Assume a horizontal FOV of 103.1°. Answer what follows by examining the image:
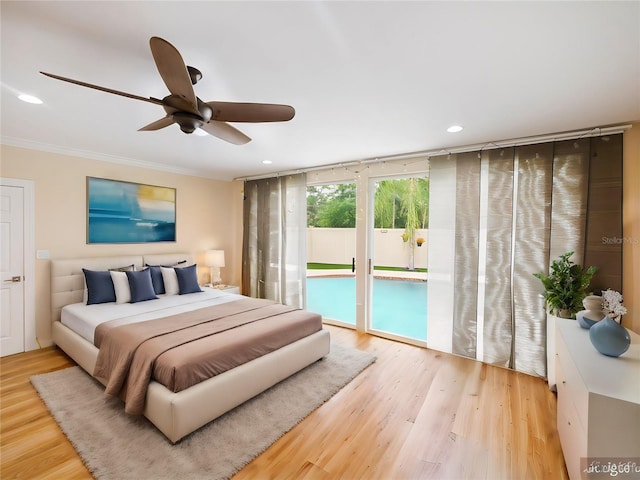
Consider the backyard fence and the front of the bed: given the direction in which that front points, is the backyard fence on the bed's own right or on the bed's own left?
on the bed's own left

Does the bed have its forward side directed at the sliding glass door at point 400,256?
no

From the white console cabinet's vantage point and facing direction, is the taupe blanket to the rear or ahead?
ahead

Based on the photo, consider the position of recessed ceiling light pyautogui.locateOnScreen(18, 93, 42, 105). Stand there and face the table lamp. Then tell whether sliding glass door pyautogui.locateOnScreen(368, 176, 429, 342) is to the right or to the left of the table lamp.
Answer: right

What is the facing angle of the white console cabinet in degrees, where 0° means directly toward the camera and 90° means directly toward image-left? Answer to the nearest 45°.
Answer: approximately 90°

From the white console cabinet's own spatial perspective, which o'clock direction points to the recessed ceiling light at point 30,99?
The recessed ceiling light is roughly at 11 o'clock from the white console cabinet.

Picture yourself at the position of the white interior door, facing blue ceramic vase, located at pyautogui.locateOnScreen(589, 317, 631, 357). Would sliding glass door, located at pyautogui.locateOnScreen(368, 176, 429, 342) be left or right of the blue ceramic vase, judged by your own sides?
left

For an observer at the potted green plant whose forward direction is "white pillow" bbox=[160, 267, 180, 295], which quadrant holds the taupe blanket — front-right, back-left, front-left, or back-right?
front-left

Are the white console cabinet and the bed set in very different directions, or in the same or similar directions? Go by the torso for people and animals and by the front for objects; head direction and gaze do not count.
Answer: very different directions

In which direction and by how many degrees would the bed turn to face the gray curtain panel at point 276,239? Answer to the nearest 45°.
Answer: approximately 90° to its left

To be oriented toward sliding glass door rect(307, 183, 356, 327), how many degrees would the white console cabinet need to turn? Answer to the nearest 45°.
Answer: approximately 45° to its right

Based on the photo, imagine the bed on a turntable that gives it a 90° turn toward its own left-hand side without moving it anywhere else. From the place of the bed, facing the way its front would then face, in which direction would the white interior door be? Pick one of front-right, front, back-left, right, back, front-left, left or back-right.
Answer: left

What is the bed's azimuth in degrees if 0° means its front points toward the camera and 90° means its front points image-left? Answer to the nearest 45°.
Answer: approximately 315°

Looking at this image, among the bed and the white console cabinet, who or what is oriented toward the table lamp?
the white console cabinet

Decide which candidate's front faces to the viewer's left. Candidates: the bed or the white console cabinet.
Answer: the white console cabinet

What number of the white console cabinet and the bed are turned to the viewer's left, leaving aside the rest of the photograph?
1

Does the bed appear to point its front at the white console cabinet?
yes
